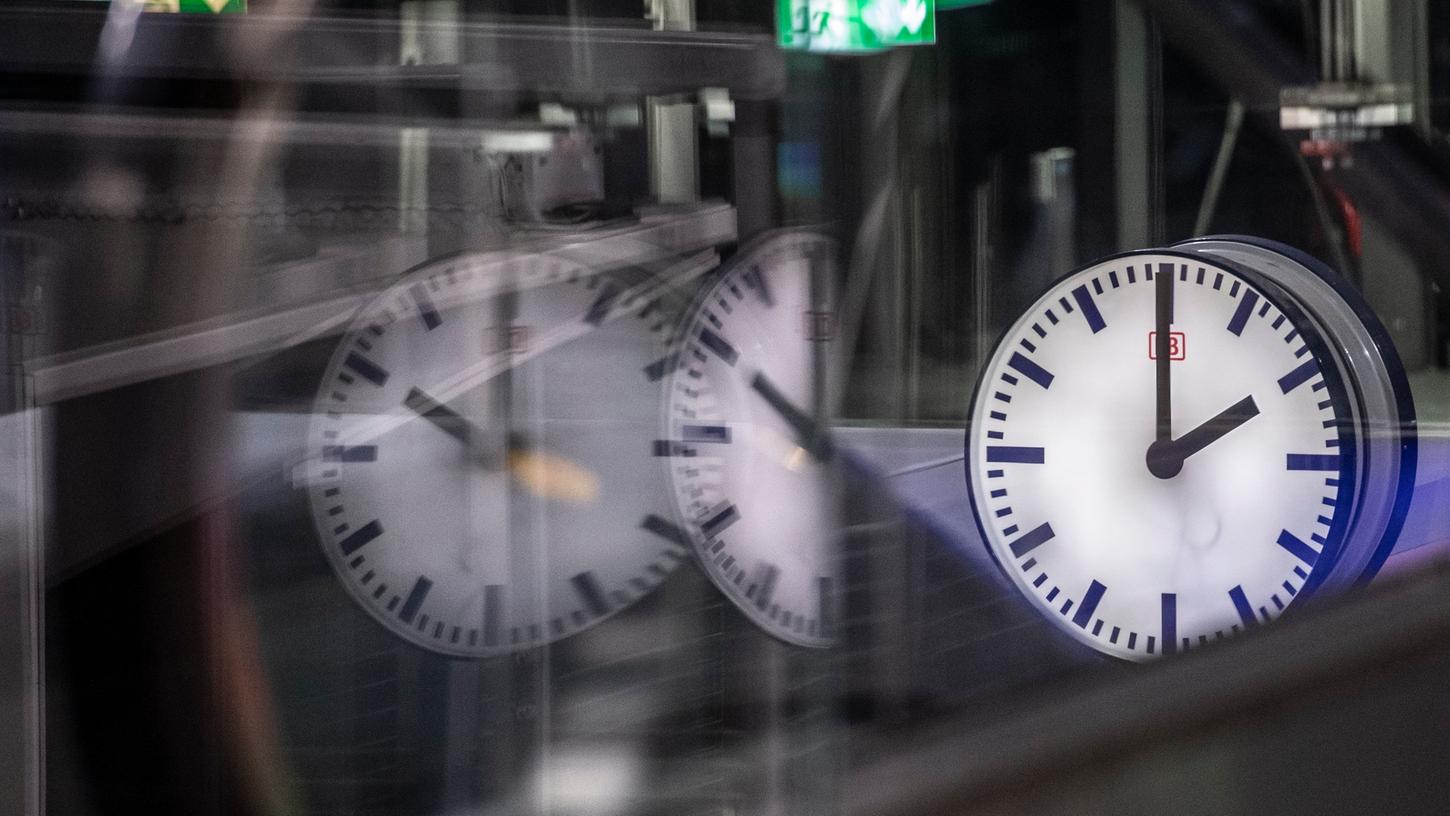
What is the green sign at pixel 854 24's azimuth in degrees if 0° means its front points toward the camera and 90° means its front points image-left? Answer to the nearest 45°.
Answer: approximately 0°

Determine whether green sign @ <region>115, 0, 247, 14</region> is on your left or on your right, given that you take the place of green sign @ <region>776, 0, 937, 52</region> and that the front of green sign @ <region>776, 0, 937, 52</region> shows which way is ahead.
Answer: on your right
